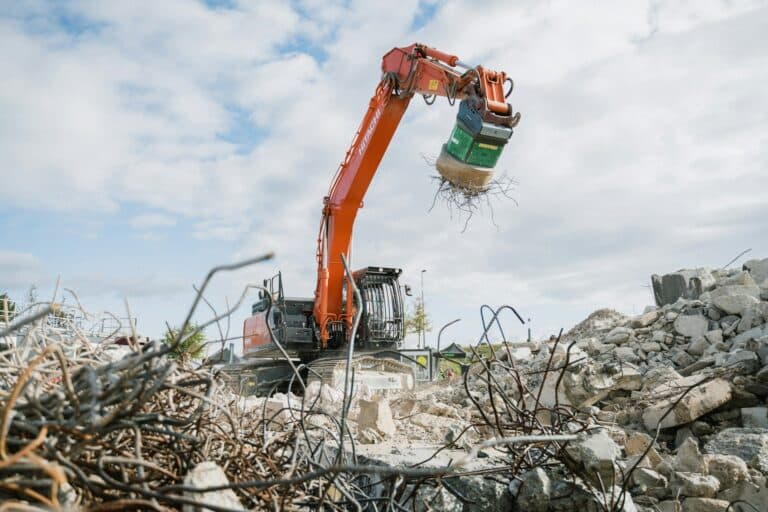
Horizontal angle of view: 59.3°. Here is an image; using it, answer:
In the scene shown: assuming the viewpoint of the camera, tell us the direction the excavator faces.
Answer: facing the viewer and to the right of the viewer

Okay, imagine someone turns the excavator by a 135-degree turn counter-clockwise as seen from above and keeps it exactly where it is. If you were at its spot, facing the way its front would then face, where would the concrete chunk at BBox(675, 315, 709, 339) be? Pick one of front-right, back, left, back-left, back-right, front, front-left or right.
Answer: right

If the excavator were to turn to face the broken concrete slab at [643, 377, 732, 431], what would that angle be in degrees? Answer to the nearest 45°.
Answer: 0° — it already faces it

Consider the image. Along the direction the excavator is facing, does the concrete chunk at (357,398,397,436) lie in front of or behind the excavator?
in front

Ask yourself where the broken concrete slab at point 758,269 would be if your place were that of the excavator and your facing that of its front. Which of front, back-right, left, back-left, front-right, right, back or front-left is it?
front-left

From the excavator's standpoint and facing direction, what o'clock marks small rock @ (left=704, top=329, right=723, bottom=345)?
The small rock is roughly at 11 o'clock from the excavator.

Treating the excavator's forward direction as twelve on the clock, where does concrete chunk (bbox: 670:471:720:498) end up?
The concrete chunk is roughly at 1 o'clock from the excavator.

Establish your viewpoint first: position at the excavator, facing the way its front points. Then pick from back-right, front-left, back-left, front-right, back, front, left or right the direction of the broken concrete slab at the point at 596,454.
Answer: front-right

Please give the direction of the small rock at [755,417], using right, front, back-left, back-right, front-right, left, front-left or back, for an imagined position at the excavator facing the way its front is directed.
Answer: front

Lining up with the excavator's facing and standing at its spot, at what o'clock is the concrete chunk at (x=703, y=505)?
The concrete chunk is roughly at 1 o'clock from the excavator.

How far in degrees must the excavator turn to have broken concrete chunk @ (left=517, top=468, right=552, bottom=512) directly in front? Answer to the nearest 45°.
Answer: approximately 45° to its right

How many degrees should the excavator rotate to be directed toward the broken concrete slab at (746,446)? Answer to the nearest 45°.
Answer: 0° — it already faces it

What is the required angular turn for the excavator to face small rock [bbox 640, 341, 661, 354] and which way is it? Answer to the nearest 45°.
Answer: approximately 45° to its left

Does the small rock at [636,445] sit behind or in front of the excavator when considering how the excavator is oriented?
in front

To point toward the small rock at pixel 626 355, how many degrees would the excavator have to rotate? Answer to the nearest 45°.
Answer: approximately 45° to its left
